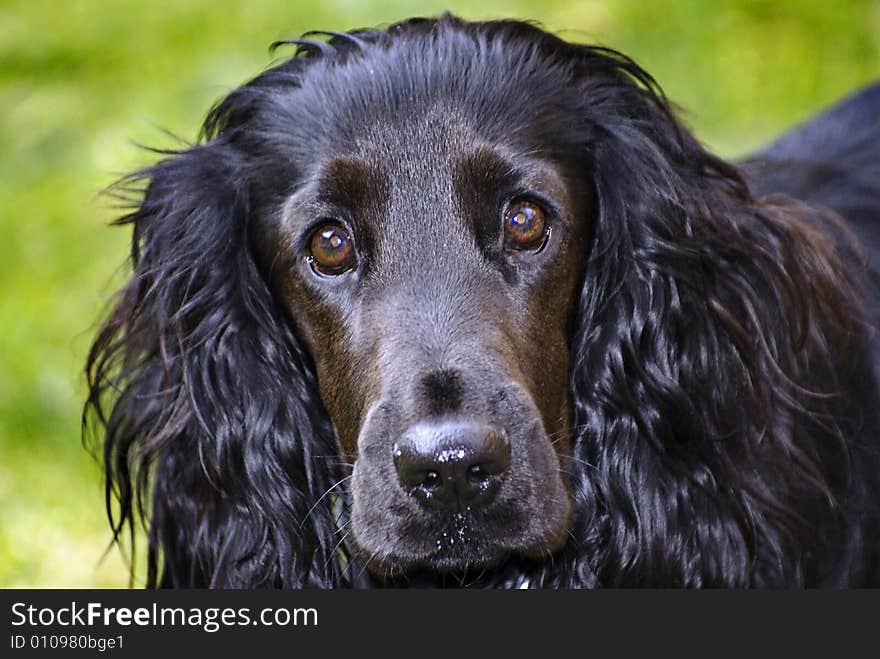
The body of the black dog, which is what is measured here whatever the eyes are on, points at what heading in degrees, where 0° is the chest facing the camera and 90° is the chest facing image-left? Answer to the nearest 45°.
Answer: approximately 0°
